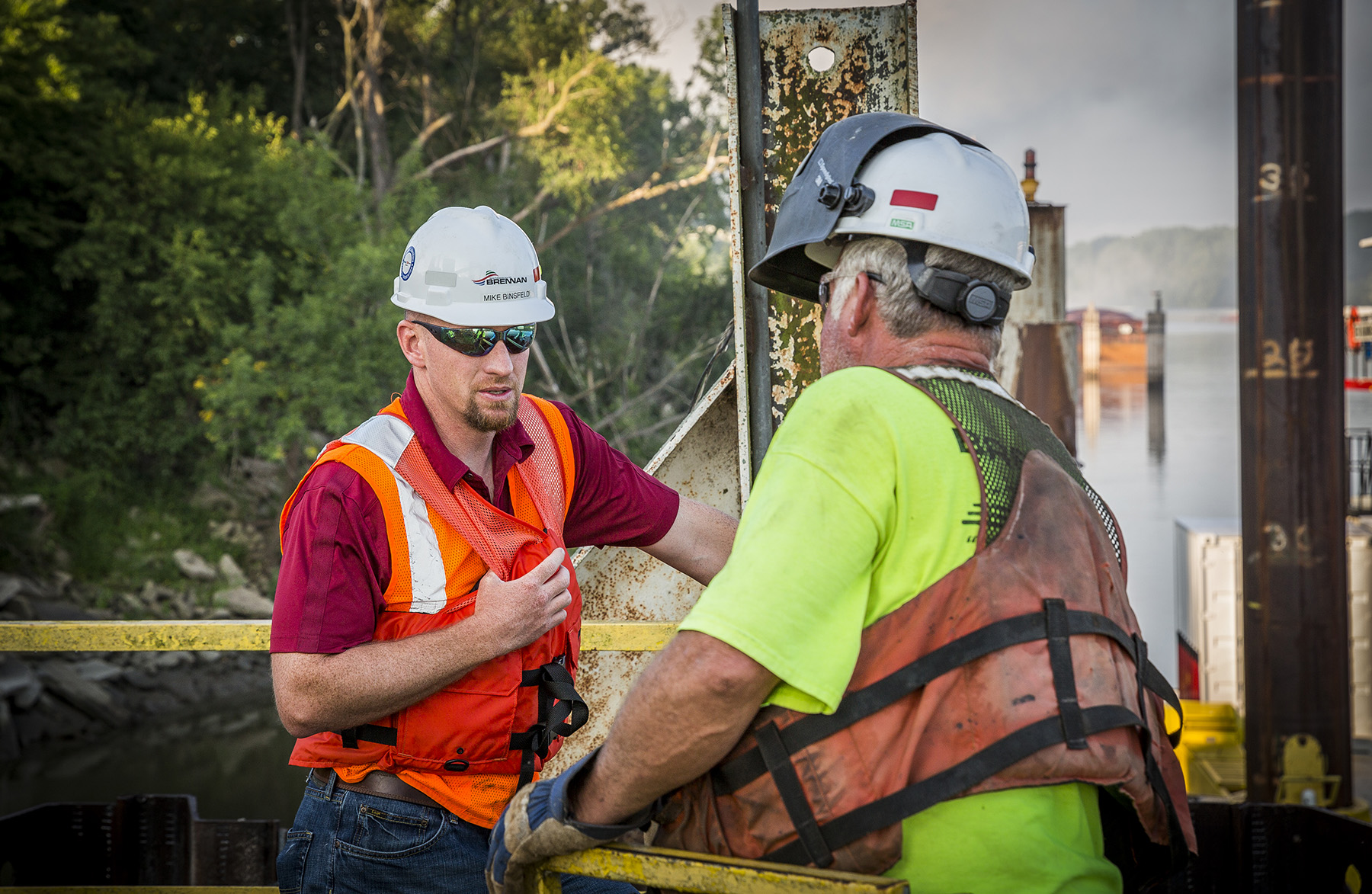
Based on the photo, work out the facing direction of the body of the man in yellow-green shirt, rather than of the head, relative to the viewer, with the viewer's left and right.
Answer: facing away from the viewer and to the left of the viewer

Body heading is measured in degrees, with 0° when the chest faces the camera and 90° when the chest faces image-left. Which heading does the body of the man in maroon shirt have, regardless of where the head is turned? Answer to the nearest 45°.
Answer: approximately 315°

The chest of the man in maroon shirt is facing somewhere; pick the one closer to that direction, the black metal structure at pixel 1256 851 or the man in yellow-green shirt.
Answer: the man in yellow-green shirt

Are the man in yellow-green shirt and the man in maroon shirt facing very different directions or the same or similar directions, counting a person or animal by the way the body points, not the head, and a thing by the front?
very different directions

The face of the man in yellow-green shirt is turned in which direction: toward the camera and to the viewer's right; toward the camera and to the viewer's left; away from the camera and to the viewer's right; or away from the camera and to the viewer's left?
away from the camera and to the viewer's left

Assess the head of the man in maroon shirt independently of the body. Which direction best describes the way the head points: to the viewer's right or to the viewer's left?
to the viewer's right

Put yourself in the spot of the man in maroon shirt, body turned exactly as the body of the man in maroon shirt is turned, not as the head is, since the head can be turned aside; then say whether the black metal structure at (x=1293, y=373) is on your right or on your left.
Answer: on your left
